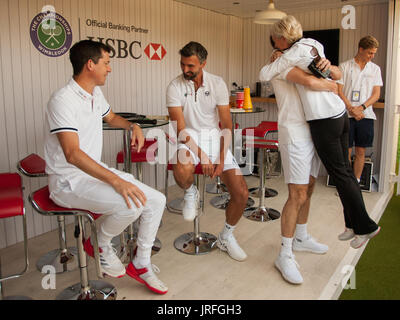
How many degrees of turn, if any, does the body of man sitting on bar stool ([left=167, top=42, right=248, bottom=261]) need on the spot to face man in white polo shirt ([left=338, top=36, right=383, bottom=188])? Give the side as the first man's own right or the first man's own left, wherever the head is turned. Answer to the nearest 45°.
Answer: approximately 135° to the first man's own left

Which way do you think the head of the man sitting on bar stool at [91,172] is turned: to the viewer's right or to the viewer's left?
to the viewer's right

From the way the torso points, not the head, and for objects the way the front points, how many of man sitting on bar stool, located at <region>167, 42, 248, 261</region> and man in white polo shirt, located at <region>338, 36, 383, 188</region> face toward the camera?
2

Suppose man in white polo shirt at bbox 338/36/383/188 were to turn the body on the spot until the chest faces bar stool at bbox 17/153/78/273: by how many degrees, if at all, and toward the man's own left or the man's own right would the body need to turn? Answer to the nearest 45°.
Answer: approximately 45° to the man's own right

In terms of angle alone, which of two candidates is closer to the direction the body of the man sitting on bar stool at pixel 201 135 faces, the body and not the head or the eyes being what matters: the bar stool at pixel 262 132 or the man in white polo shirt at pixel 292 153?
the man in white polo shirt

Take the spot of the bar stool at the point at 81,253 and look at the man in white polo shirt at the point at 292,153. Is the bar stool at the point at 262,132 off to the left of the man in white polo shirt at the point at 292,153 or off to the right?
left

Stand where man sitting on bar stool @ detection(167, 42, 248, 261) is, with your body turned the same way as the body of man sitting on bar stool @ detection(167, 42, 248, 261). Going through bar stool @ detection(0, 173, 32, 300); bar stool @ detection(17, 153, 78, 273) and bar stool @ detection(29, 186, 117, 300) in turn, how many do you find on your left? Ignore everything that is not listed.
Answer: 0

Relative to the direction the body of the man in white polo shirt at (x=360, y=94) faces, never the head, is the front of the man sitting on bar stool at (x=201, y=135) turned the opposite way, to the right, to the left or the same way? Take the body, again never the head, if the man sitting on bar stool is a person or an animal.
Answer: the same way

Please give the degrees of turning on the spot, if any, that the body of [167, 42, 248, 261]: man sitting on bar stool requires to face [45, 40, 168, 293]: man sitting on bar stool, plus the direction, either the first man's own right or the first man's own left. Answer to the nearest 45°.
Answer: approximately 45° to the first man's own right

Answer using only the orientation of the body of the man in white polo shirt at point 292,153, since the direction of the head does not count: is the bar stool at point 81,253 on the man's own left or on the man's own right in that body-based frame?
on the man's own right

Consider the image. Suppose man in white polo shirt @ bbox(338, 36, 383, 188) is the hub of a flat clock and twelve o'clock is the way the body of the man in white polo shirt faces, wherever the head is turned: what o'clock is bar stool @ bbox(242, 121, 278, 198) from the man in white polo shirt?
The bar stool is roughly at 2 o'clock from the man in white polo shirt.

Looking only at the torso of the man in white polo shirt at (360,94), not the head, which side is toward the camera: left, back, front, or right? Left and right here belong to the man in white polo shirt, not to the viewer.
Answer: front

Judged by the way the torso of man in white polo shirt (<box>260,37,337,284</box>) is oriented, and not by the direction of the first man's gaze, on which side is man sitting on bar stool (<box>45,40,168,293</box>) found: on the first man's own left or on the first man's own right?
on the first man's own right

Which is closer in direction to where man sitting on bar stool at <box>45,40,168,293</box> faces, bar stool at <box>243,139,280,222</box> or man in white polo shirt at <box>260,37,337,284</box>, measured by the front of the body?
the man in white polo shirt

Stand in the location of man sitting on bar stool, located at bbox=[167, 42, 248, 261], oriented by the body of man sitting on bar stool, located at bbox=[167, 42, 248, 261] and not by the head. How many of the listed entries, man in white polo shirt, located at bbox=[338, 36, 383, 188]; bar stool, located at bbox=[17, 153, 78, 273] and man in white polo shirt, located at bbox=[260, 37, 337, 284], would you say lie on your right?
1

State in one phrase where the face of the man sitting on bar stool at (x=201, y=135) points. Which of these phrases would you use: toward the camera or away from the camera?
toward the camera
